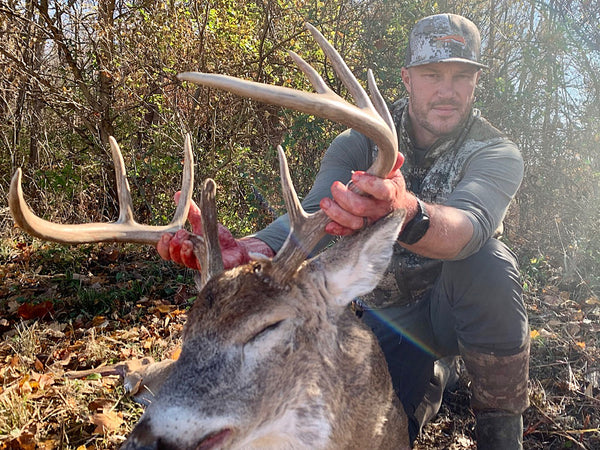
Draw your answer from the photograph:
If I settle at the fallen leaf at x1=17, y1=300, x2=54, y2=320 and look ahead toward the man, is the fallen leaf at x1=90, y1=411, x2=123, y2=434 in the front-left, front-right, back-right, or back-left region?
front-right

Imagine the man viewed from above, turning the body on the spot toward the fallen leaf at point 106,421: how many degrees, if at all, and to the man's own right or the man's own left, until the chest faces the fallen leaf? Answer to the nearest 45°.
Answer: approximately 90° to the man's own right

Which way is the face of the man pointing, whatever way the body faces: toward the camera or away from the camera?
toward the camera

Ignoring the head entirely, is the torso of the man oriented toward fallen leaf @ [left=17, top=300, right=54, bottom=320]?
no

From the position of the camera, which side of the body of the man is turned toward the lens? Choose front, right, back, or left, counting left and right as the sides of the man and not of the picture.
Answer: front
